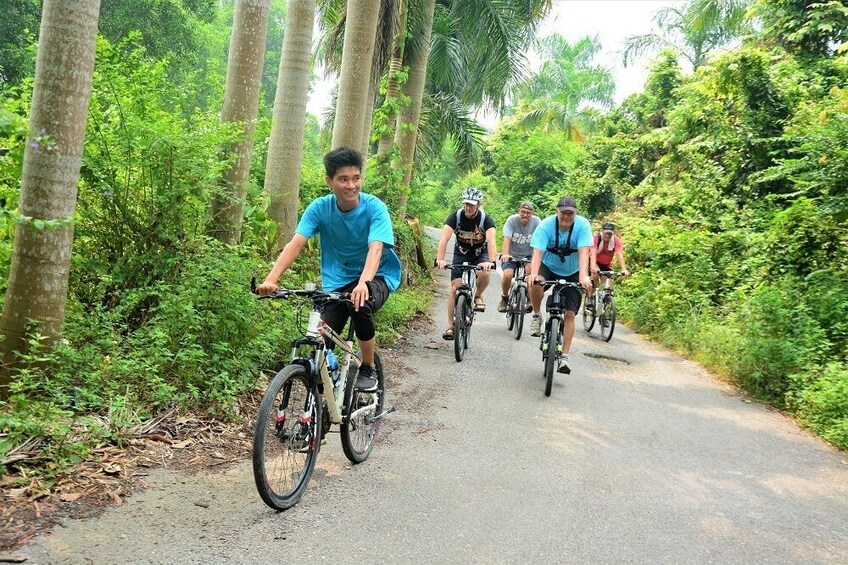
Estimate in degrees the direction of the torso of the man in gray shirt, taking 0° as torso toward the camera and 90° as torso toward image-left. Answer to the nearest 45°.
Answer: approximately 0°

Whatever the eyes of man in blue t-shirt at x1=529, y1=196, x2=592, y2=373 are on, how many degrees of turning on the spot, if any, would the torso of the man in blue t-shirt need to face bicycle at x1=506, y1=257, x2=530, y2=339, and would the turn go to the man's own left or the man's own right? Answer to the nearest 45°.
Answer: approximately 180°

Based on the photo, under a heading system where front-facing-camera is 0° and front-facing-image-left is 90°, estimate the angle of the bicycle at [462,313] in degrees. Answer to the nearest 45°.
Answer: approximately 0°

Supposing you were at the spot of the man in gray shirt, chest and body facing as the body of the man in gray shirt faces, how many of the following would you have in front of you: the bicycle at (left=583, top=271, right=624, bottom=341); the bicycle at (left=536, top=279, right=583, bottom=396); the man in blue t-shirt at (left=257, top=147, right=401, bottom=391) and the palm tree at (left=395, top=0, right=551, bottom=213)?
2

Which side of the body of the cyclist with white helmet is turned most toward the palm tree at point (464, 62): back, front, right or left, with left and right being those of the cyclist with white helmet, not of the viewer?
back

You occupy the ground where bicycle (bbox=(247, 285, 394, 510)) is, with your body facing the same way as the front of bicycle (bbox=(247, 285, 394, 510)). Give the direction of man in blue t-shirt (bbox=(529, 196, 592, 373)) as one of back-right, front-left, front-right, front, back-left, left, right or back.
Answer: back

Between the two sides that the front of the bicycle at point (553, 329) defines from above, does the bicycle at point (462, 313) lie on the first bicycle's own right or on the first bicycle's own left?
on the first bicycle's own right

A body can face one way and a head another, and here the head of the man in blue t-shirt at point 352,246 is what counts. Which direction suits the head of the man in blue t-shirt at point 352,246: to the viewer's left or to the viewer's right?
to the viewer's right

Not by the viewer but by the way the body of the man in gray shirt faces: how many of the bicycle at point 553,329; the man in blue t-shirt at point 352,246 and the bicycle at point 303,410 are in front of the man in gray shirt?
3
